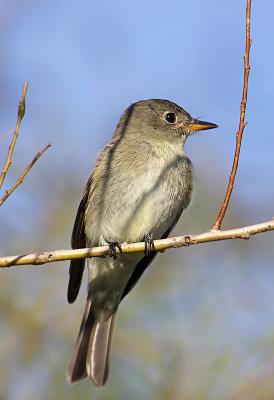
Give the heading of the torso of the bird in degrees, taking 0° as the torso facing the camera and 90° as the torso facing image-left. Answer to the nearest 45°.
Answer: approximately 315°
